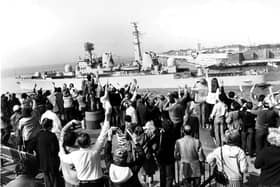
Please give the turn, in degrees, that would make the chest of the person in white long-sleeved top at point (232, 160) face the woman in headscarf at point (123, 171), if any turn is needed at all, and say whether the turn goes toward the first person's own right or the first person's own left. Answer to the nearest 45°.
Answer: approximately 135° to the first person's own left

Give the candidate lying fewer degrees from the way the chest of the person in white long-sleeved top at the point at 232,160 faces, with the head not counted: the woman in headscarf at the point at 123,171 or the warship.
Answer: the warship

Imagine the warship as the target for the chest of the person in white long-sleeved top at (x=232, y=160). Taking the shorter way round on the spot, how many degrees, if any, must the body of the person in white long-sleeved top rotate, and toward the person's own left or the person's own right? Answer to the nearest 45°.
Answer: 0° — they already face it

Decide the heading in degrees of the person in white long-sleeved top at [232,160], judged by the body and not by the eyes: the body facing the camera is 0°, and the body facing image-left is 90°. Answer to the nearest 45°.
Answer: approximately 180°

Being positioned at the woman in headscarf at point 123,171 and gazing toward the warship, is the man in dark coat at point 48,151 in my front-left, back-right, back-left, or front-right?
front-left

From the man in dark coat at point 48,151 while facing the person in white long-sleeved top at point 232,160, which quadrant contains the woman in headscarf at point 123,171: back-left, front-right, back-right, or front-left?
front-right

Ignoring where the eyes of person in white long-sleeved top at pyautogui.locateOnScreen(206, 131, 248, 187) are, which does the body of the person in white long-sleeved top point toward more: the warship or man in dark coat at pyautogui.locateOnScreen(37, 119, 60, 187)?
the warship

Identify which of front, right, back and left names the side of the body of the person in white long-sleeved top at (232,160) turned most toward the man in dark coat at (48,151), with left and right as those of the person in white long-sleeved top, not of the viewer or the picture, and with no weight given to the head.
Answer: left

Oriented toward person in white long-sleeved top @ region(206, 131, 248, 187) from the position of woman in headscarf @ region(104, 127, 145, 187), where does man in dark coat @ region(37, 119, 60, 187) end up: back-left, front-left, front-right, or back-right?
back-left
